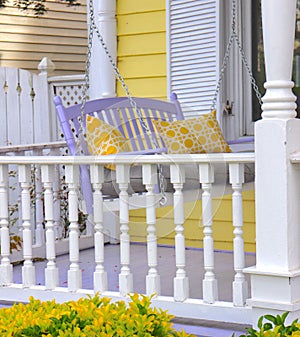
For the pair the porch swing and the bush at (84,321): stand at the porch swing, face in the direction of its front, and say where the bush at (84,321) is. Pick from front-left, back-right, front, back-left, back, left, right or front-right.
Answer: front-right

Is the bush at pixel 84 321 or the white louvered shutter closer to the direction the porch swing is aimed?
the bush

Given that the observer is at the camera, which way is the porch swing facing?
facing the viewer and to the right of the viewer

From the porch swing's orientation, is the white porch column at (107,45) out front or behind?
behind

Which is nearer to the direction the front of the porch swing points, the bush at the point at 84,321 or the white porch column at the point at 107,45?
the bush

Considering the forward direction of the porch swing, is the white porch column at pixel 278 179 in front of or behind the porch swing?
in front
